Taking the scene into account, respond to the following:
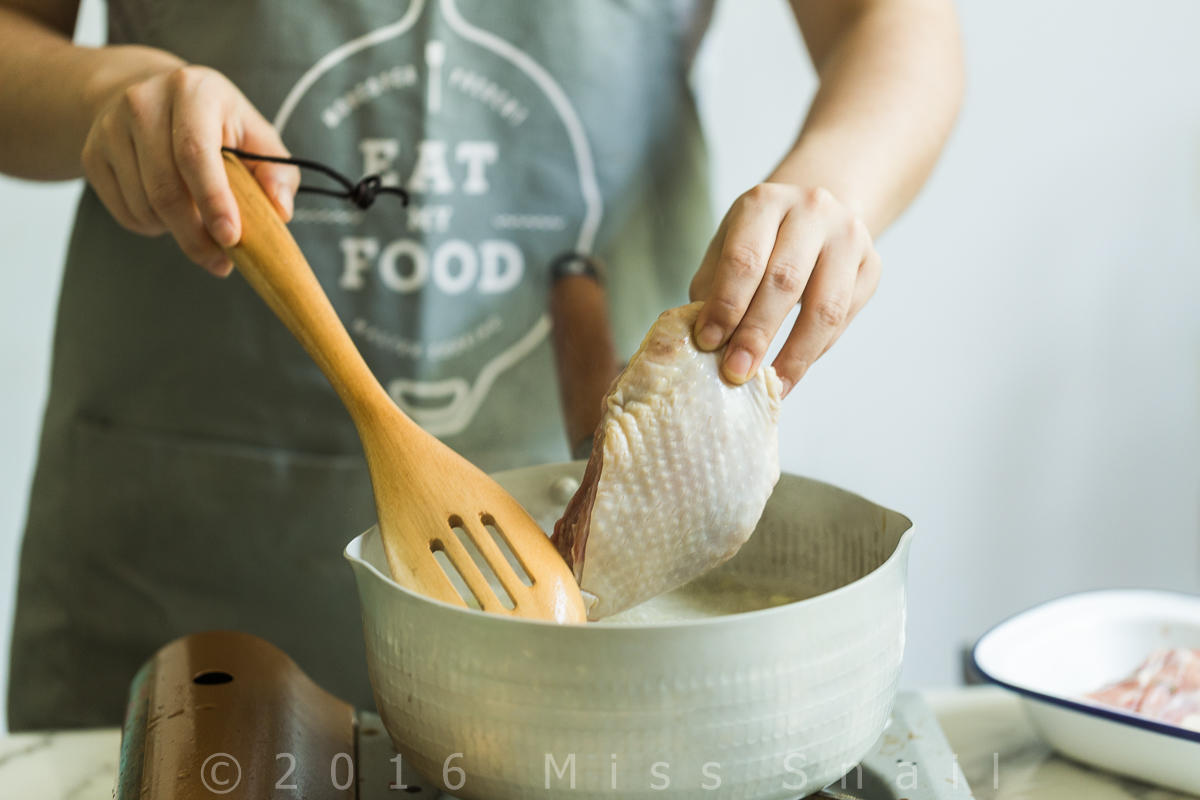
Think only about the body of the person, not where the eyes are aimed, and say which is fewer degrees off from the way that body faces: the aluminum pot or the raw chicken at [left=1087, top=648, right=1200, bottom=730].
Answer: the aluminum pot

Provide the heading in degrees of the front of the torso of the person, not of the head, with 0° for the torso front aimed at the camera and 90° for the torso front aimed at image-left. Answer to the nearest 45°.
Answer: approximately 0°

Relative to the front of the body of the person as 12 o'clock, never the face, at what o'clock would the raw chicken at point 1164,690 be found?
The raw chicken is roughly at 10 o'clock from the person.

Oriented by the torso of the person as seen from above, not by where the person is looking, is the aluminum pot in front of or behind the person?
in front
